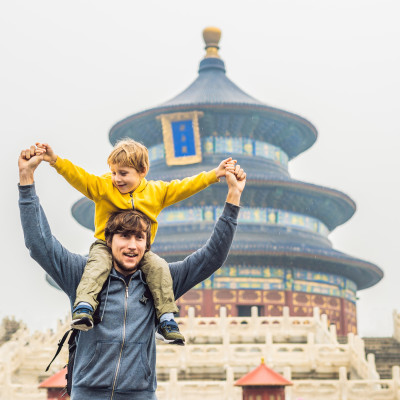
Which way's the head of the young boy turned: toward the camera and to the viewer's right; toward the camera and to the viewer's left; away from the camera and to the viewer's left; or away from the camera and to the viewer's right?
toward the camera and to the viewer's left

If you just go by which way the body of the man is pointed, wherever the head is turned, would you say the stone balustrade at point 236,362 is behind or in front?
behind

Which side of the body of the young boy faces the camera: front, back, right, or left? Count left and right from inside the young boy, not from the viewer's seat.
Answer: front

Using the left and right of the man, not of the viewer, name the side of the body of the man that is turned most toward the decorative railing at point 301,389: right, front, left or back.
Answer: back

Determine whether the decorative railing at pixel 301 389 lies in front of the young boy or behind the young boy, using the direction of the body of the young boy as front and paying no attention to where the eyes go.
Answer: behind

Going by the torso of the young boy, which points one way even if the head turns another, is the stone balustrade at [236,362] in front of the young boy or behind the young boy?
behind

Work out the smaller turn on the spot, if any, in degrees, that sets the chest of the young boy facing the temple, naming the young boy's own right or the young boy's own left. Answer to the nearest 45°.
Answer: approximately 180°

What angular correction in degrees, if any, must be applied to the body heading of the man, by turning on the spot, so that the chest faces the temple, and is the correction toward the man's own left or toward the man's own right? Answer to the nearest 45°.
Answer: approximately 180°

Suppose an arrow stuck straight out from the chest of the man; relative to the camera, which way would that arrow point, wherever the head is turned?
toward the camera
